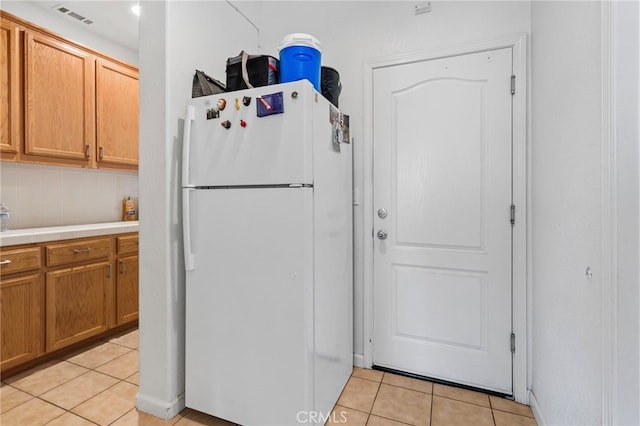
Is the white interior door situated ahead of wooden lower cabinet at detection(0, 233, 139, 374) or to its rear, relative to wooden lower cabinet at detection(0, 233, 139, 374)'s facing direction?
ahead

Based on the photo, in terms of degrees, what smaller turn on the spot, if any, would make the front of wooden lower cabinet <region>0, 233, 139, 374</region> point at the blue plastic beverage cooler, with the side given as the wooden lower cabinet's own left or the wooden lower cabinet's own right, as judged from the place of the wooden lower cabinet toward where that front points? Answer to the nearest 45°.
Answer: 0° — it already faces it

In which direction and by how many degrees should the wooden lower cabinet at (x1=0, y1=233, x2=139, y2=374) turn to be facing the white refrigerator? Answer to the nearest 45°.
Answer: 0° — it already faces it

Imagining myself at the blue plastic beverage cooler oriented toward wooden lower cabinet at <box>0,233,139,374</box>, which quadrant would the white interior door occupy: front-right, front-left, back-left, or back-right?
back-right

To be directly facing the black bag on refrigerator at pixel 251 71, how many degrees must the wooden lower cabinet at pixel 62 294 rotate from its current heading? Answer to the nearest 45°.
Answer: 0° — it already faces it

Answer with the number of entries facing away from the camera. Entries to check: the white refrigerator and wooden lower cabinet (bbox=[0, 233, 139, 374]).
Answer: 0

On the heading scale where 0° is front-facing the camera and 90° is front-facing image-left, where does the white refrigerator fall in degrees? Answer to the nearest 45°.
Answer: approximately 45°

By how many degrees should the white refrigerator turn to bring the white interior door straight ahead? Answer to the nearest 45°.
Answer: approximately 135° to its left

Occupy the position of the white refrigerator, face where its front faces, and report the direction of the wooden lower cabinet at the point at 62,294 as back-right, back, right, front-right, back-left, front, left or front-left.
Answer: right

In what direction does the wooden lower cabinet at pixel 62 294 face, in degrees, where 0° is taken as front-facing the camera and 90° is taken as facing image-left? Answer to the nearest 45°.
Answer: approximately 315°
